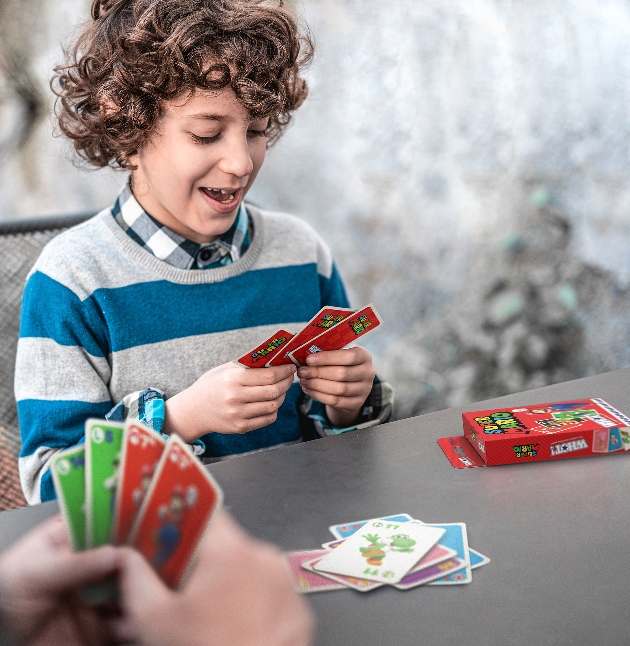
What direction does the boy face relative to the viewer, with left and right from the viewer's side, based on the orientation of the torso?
facing the viewer and to the right of the viewer

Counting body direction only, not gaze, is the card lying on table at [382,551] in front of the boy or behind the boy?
in front

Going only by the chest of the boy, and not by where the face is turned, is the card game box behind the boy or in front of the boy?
in front
